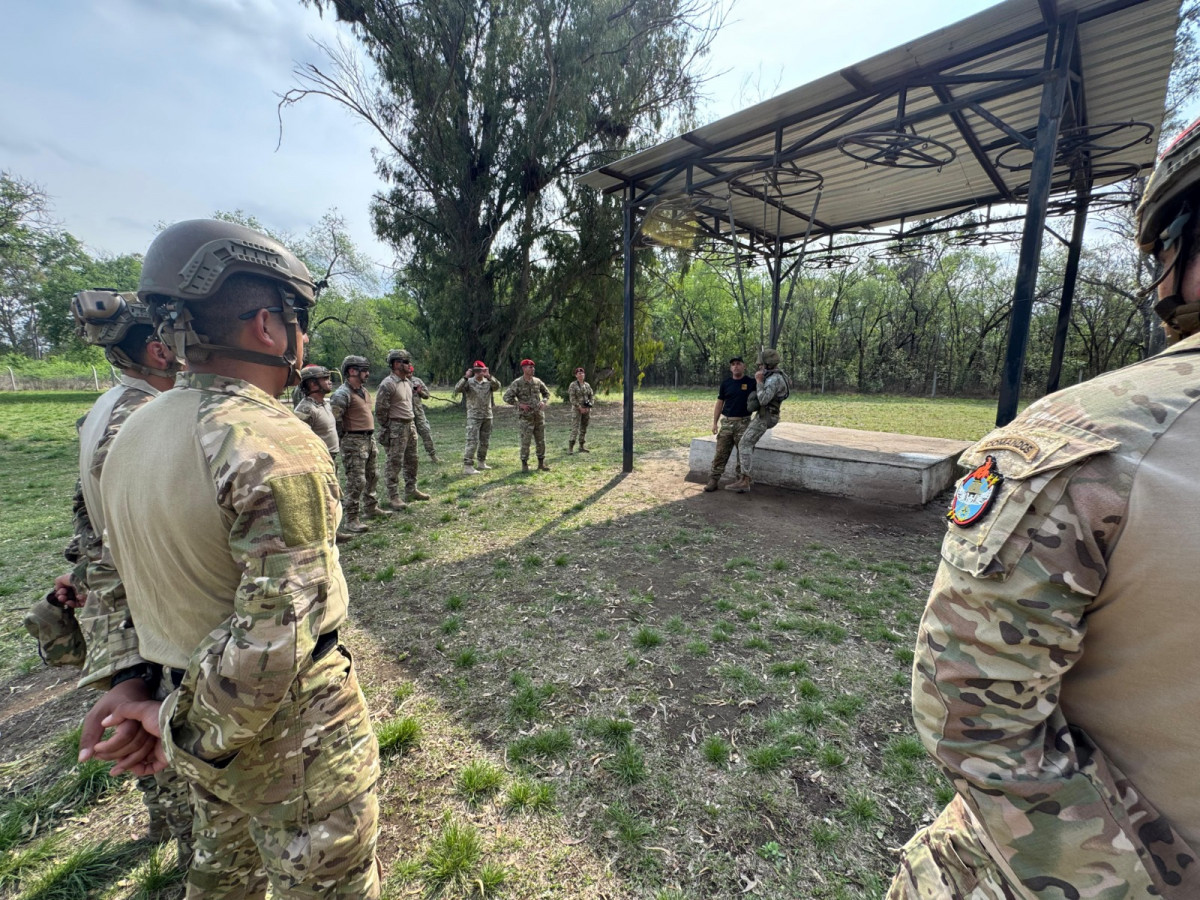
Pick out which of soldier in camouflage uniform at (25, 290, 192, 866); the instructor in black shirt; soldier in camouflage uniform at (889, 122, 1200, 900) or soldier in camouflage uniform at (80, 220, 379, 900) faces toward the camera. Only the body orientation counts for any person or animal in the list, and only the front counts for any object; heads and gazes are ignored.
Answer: the instructor in black shirt

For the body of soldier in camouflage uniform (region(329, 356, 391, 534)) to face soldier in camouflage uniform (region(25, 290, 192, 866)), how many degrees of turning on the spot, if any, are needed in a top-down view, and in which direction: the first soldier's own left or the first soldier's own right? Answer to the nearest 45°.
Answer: approximately 45° to the first soldier's own right

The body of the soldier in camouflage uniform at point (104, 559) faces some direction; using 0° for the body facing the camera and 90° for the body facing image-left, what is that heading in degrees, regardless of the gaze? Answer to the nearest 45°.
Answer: approximately 225°

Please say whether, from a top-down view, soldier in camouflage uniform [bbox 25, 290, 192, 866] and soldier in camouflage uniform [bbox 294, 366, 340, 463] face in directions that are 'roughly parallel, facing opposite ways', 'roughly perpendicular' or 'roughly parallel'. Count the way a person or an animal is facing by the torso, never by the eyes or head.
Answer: roughly perpendicular

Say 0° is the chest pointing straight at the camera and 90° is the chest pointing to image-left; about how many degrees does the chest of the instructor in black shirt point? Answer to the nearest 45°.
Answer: approximately 0°

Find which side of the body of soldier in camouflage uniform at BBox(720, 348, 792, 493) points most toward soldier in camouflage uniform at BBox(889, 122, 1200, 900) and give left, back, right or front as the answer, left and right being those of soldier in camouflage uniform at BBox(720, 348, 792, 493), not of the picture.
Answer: left

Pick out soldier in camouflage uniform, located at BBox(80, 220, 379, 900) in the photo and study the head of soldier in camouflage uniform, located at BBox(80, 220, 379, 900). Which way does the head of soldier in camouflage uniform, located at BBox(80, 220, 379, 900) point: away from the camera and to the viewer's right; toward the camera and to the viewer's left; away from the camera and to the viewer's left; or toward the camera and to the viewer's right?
away from the camera and to the viewer's right

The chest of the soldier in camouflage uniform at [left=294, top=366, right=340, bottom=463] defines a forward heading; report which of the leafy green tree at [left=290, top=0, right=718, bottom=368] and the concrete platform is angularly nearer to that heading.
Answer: the concrete platform

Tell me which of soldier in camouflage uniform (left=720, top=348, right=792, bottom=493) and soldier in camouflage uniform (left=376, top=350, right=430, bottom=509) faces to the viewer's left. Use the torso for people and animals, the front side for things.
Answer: soldier in camouflage uniform (left=720, top=348, right=792, bottom=493)
